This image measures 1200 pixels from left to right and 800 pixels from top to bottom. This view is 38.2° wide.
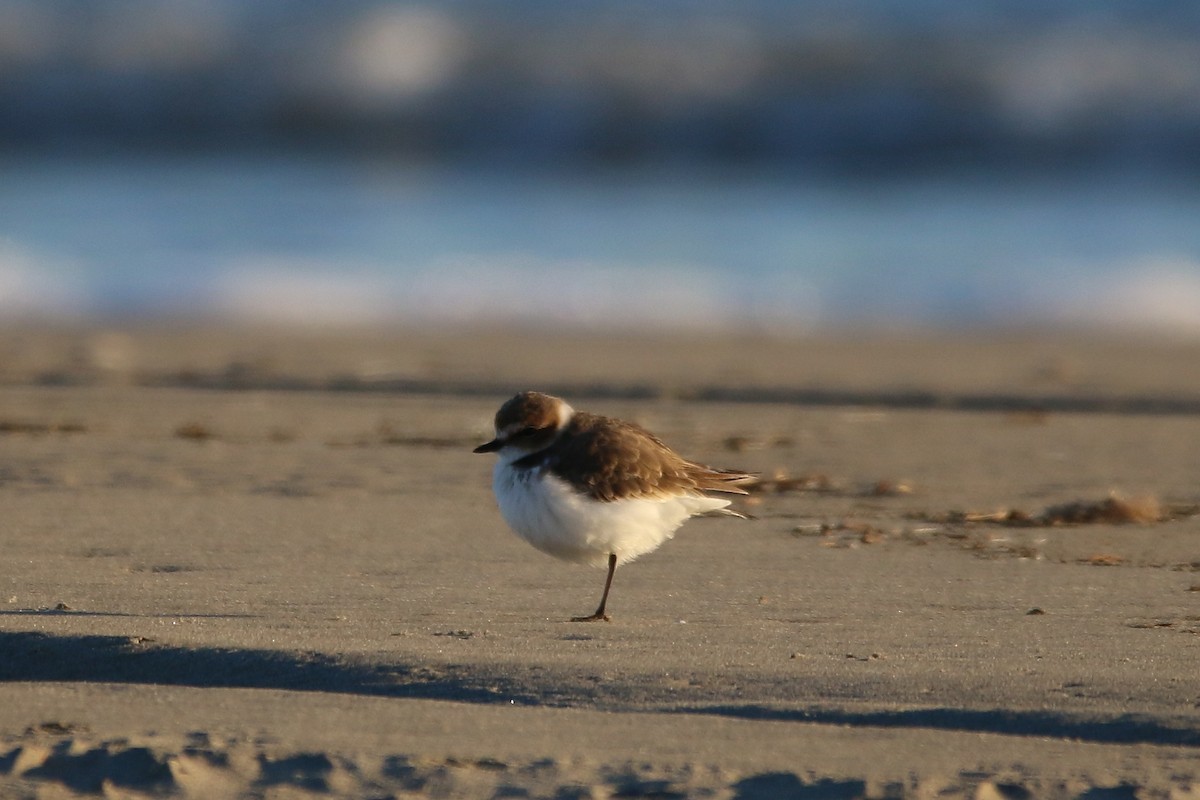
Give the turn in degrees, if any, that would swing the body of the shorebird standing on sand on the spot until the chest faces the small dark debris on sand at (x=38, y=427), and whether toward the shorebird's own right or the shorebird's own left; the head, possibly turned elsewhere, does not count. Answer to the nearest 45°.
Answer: approximately 45° to the shorebird's own right

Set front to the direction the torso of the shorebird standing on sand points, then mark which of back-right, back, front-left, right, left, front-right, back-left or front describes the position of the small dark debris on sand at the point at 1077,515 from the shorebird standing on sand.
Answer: back-right

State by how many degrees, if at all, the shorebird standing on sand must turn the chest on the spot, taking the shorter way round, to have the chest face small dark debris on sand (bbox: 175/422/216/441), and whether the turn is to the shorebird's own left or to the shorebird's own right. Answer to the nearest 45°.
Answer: approximately 45° to the shorebird's own right

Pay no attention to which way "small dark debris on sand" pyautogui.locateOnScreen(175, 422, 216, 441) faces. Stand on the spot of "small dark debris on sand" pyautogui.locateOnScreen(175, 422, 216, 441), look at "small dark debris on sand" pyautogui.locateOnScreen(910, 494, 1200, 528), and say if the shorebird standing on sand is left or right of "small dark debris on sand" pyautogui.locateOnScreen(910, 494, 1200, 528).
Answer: right

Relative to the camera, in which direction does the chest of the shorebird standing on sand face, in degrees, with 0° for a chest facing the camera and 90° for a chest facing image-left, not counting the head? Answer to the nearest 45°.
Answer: approximately 90°

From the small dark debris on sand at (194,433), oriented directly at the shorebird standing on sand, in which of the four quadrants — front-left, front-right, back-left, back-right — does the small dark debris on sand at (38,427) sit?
back-right
